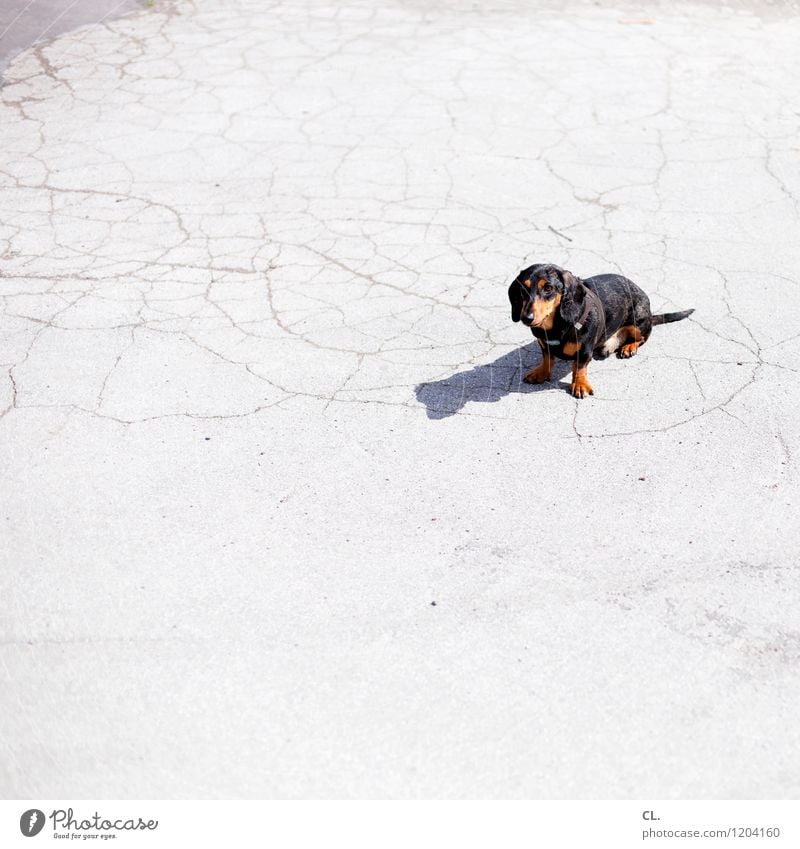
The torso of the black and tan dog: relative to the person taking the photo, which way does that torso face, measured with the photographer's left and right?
facing the viewer and to the left of the viewer
